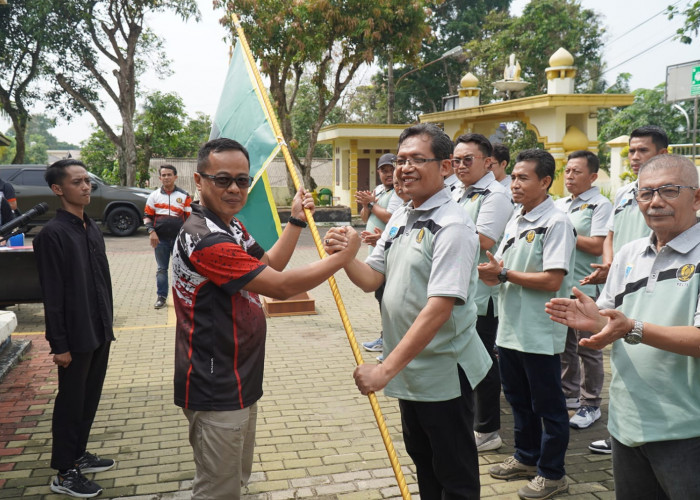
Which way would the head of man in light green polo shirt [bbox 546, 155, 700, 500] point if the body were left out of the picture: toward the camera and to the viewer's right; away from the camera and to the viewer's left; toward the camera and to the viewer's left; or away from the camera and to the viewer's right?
toward the camera and to the viewer's left

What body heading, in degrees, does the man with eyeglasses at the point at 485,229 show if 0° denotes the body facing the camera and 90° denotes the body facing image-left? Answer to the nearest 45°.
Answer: approximately 45°

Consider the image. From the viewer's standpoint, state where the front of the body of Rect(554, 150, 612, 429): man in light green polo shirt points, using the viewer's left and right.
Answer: facing the viewer and to the left of the viewer

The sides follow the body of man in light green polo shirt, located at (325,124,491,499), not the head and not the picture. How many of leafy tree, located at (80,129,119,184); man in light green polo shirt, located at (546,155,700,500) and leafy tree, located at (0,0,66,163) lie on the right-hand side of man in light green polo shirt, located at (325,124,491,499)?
2

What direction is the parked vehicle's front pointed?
to the viewer's right

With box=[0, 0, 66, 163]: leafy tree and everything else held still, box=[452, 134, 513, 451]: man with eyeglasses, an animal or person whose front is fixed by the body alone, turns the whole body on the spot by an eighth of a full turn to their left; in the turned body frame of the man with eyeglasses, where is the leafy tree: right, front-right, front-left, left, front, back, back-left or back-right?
back-right

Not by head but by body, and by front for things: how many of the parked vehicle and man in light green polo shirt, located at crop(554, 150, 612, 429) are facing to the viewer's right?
1

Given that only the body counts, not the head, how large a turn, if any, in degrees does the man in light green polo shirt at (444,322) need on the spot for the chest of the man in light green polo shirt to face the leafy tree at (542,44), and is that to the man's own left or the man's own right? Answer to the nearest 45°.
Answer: approximately 135° to the man's own right

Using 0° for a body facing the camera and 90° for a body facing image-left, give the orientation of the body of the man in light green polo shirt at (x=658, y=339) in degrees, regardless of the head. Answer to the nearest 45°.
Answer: approximately 45°

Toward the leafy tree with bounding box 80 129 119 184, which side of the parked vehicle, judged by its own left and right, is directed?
left

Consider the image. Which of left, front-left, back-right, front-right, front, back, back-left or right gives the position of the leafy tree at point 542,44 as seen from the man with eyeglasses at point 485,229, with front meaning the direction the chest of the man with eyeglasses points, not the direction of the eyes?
back-right

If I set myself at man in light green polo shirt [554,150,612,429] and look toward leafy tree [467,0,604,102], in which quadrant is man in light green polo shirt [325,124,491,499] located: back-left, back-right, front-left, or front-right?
back-left

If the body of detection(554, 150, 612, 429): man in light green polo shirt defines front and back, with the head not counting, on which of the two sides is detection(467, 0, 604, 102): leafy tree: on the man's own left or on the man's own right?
on the man's own right

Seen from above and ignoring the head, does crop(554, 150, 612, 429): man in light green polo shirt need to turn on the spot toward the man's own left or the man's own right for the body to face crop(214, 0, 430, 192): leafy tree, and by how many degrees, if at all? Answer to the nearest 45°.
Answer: approximately 90° to the man's own right
